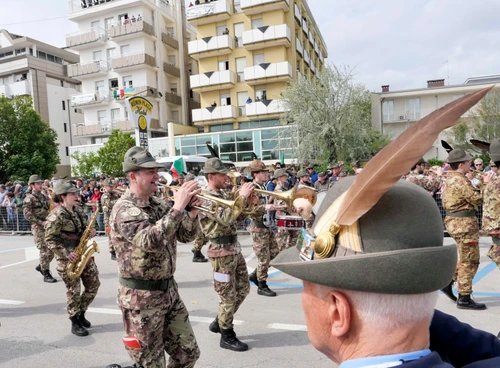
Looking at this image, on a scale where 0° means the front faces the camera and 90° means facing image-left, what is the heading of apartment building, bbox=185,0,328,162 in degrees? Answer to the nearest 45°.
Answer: approximately 0°

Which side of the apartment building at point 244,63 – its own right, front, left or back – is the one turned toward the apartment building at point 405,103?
left

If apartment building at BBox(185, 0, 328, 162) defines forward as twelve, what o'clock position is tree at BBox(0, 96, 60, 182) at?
The tree is roughly at 3 o'clock from the apartment building.

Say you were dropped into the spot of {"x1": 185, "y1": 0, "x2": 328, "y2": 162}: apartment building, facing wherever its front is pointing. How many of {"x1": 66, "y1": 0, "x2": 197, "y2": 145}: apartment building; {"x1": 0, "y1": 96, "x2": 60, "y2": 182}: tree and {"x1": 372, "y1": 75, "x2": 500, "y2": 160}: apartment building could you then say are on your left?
1

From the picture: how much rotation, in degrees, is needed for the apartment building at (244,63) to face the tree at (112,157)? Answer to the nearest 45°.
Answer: approximately 90° to its right

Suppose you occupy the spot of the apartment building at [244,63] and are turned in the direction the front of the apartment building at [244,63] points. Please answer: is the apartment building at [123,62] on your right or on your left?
on your right

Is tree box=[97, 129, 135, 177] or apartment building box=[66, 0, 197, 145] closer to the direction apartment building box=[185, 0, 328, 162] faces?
the tree

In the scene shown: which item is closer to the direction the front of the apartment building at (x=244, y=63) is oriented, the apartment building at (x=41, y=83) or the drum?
the drum

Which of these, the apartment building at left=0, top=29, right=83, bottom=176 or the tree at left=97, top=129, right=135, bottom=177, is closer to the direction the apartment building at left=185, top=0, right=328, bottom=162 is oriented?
the tree

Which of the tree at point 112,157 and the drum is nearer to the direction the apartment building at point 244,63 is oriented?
the drum

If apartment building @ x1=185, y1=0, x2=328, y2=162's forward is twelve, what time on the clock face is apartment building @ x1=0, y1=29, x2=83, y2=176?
apartment building @ x1=0, y1=29, x2=83, y2=176 is roughly at 4 o'clock from apartment building @ x1=185, y1=0, x2=328, y2=162.

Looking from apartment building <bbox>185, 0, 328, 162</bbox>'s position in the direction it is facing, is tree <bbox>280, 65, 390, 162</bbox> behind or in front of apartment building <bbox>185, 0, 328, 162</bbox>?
in front

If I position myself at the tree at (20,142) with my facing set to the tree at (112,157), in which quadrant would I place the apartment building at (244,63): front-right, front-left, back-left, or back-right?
front-left

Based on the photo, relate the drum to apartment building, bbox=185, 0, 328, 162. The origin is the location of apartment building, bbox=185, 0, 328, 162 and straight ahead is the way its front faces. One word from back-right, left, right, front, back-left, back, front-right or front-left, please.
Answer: front
